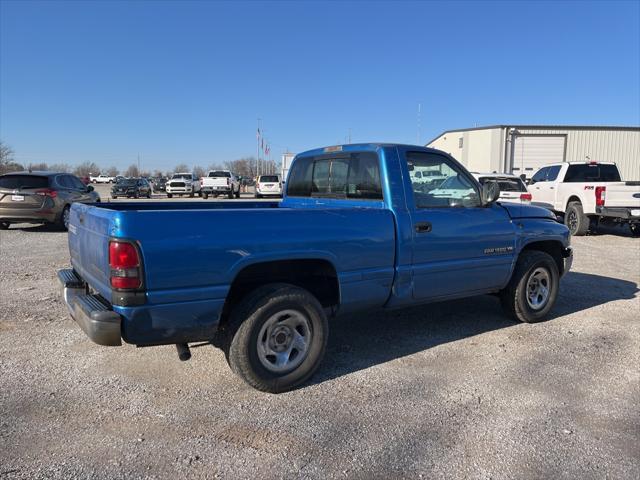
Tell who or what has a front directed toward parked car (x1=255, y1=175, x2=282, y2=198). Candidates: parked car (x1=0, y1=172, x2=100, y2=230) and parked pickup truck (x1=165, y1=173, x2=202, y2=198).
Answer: parked car (x1=0, y1=172, x2=100, y2=230)

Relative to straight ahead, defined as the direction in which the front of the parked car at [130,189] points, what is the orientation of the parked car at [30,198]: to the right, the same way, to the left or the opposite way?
the opposite way

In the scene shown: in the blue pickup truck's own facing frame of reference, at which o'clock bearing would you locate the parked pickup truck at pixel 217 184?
The parked pickup truck is roughly at 10 o'clock from the blue pickup truck.

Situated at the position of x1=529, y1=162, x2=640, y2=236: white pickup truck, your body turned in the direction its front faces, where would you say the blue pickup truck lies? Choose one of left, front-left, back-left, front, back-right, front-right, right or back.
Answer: back-left

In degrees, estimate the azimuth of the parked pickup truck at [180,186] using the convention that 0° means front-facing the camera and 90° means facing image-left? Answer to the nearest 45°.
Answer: approximately 45°

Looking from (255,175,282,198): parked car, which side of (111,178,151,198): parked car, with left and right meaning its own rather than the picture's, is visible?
left

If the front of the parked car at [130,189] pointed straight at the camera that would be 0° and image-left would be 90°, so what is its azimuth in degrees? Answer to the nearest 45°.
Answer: approximately 45°

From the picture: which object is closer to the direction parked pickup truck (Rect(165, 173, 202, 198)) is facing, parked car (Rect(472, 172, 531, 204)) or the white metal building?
the parked car

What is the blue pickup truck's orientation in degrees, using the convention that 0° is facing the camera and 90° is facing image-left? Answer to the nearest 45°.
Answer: approximately 225°
